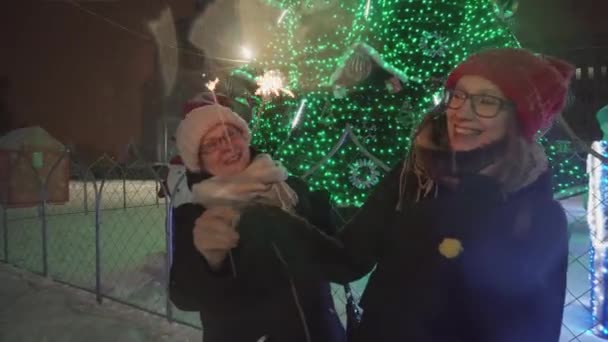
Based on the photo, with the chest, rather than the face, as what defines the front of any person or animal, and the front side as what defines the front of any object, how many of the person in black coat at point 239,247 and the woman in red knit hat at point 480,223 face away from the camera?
0

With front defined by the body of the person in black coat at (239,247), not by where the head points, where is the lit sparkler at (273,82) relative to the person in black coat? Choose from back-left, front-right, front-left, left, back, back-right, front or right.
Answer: back-left

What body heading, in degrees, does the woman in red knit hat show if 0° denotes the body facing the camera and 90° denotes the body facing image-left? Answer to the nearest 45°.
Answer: approximately 45°

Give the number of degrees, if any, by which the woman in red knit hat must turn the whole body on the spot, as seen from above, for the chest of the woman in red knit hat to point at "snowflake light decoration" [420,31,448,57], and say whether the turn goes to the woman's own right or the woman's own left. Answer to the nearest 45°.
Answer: approximately 135° to the woman's own right

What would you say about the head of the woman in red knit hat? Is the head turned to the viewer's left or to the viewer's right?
to the viewer's left

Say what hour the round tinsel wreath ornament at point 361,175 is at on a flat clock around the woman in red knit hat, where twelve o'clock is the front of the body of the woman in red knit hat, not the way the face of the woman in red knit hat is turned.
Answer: The round tinsel wreath ornament is roughly at 4 o'clock from the woman in red knit hat.

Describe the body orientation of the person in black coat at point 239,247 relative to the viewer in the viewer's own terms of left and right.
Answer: facing the viewer and to the right of the viewer

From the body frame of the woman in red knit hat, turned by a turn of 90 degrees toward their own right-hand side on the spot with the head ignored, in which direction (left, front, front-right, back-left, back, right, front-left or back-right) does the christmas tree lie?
front-right

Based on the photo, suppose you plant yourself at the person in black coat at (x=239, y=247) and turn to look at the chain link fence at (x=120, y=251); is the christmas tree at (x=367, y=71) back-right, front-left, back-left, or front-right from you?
front-right

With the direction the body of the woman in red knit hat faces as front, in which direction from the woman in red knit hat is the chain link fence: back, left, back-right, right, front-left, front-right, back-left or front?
right
